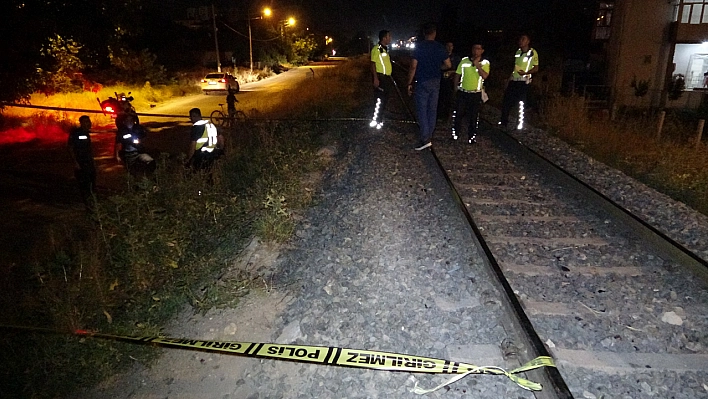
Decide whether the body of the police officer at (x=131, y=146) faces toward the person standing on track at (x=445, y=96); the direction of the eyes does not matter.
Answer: no

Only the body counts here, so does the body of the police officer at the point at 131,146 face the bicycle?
no

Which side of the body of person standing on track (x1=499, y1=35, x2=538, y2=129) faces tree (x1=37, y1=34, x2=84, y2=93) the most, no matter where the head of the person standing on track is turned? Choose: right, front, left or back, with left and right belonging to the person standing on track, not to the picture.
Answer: right

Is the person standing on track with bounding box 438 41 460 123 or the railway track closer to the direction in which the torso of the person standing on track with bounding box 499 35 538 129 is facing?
the railway track

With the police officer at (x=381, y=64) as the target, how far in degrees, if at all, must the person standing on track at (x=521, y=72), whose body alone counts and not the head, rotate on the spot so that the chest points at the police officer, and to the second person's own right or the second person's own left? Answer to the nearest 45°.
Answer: approximately 45° to the second person's own right

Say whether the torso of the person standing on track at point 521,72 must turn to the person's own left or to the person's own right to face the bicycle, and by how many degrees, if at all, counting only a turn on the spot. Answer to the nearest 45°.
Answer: approximately 45° to the person's own right

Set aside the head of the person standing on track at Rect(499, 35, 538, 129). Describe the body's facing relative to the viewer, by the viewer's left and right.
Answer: facing the viewer and to the left of the viewer
